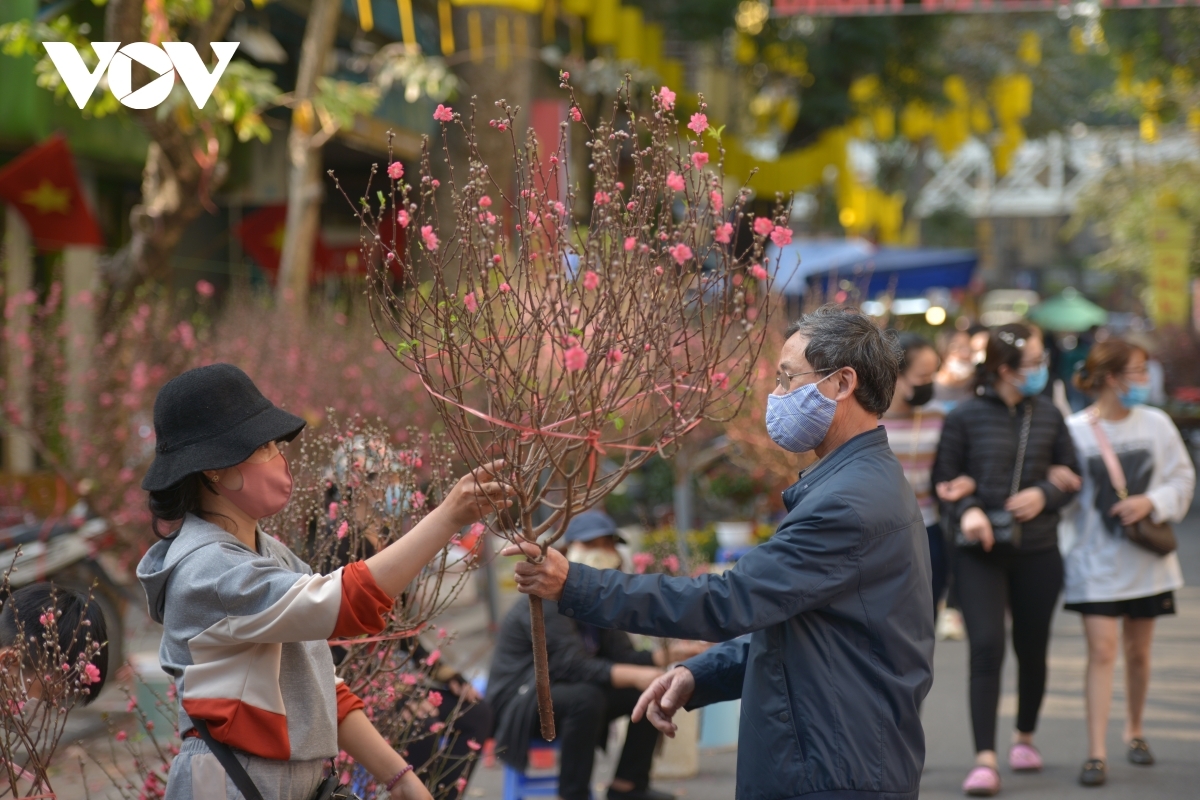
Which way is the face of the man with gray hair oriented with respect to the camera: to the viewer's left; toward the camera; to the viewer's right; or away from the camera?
to the viewer's left

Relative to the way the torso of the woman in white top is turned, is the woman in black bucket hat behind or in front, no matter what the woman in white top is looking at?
in front

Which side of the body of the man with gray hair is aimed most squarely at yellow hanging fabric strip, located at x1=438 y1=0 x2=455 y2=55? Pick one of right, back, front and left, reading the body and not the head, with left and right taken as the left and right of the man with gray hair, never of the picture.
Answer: right

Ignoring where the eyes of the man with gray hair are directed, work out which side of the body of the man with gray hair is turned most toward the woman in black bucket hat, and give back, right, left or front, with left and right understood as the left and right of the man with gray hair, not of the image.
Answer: front

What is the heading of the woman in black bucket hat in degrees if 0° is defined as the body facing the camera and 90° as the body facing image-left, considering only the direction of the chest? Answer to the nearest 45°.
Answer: approximately 270°

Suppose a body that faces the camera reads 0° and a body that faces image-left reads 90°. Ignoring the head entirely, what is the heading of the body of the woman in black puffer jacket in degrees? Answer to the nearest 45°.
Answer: approximately 0°

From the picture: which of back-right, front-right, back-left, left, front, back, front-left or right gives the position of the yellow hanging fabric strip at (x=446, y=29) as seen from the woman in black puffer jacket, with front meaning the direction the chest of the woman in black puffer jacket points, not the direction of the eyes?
back-right

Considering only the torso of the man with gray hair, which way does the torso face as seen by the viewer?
to the viewer's left

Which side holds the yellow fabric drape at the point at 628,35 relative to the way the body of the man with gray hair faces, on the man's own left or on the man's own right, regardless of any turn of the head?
on the man's own right

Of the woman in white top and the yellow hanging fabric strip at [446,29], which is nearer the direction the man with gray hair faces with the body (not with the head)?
the yellow hanging fabric strip
